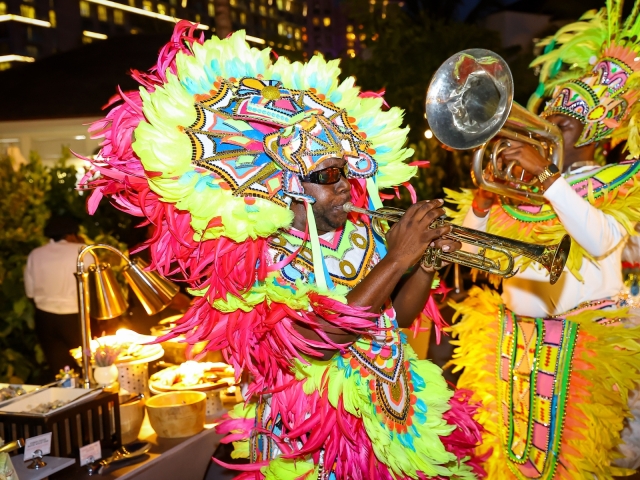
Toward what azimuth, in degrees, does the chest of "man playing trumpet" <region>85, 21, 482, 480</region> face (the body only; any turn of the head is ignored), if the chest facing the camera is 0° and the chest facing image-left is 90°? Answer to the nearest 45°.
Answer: approximately 315°

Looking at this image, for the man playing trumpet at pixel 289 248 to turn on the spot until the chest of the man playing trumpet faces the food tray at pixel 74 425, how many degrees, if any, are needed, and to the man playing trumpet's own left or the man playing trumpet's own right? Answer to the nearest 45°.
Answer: approximately 180°

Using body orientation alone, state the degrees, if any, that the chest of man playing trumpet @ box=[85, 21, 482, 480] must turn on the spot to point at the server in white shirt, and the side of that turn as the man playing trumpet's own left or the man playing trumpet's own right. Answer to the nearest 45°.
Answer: approximately 180°

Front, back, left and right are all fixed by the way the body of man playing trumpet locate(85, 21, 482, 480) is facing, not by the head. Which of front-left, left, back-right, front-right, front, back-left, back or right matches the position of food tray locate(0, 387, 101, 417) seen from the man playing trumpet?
back

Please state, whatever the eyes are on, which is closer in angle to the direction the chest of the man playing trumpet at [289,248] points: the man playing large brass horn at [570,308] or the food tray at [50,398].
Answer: the man playing large brass horn

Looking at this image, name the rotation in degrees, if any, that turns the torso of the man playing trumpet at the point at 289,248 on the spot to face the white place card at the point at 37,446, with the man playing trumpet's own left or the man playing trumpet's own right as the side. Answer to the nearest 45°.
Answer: approximately 180°

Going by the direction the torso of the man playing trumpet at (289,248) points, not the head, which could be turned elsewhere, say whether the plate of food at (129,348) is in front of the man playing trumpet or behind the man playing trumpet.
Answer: behind

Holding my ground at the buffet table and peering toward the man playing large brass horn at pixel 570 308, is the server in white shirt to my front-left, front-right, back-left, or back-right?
back-left

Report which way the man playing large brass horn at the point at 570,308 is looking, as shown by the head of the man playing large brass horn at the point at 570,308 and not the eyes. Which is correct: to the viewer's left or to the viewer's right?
to the viewer's left

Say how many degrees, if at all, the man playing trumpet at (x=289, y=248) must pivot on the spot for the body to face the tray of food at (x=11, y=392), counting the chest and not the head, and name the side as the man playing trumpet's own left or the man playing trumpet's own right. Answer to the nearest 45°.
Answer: approximately 180°

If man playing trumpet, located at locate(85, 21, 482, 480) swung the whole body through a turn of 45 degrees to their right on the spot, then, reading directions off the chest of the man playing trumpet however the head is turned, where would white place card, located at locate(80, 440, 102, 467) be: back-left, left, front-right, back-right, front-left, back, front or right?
back-right
